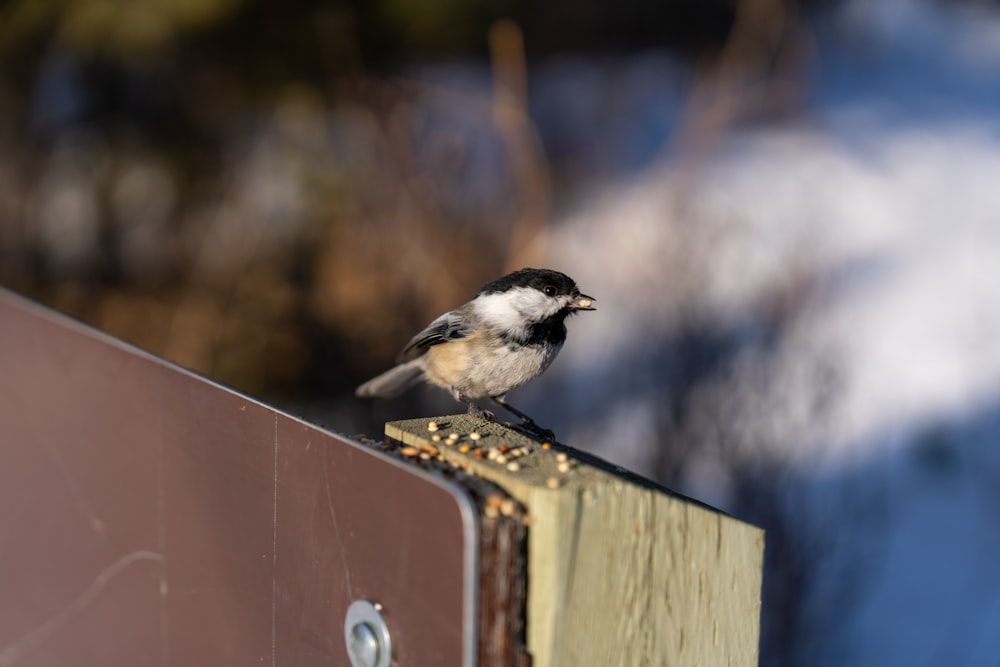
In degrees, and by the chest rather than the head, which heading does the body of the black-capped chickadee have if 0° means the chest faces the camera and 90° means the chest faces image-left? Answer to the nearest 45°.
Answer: approximately 270°
